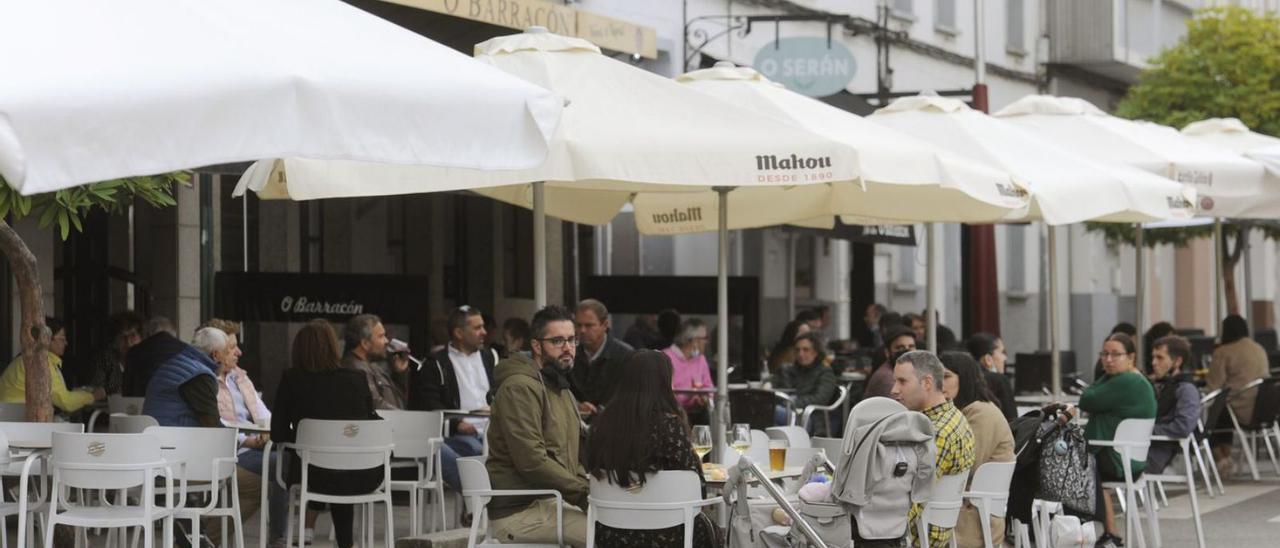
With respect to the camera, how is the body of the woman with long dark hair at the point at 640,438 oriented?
away from the camera

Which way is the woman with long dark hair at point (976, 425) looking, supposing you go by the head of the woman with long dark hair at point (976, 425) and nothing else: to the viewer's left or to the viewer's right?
to the viewer's left

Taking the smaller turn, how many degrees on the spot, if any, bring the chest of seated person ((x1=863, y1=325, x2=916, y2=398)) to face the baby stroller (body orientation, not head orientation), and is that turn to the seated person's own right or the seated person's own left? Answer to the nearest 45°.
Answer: approximately 45° to the seated person's own right

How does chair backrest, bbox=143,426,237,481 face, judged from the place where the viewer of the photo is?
facing away from the viewer

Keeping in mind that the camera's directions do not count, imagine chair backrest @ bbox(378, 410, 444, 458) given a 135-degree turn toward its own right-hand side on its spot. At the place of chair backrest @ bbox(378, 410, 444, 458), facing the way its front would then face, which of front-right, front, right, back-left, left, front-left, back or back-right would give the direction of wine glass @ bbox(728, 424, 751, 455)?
front

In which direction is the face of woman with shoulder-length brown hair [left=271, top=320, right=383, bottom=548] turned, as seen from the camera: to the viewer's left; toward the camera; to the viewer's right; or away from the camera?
away from the camera

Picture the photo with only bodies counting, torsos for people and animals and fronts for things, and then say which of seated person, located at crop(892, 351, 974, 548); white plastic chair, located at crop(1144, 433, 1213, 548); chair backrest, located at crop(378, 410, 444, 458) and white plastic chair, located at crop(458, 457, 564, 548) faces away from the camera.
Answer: the chair backrest

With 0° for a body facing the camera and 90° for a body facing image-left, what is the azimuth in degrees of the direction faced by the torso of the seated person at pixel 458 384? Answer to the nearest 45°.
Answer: approximately 315°

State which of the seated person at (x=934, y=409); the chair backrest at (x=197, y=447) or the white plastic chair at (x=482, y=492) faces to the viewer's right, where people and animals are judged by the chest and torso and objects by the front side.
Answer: the white plastic chair

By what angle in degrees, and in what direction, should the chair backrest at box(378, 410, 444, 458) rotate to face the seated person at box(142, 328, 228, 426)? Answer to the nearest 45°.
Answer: approximately 90° to its left
